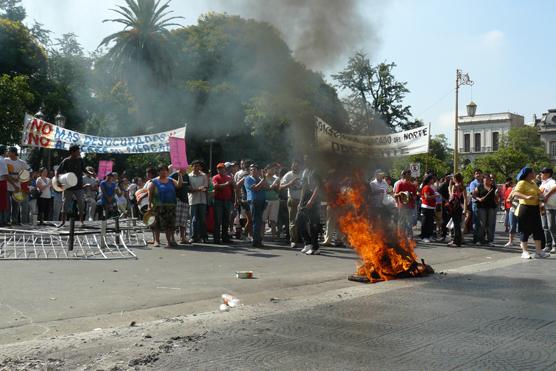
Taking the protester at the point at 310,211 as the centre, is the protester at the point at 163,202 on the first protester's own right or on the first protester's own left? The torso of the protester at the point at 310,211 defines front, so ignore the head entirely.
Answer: on the first protester's own right

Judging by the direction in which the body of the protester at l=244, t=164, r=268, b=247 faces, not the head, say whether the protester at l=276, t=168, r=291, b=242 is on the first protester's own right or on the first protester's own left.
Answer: on the first protester's own left

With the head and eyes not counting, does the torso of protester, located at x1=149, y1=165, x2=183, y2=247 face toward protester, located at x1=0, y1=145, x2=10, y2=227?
no

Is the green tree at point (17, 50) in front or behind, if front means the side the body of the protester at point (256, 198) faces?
behind

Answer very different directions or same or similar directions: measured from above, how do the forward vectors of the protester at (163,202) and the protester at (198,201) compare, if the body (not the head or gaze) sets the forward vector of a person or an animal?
same or similar directions

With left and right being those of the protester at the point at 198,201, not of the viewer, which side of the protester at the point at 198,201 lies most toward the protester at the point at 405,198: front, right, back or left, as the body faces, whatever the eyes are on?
left

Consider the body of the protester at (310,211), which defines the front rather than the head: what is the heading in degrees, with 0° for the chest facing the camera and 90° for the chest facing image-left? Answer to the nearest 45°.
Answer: approximately 45°

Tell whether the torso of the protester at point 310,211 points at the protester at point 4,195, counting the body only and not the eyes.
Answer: no

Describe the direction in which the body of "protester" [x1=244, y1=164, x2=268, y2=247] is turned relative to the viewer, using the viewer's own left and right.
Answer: facing the viewer and to the right of the viewer

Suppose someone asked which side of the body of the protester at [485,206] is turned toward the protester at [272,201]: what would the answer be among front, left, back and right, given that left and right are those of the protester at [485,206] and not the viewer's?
right

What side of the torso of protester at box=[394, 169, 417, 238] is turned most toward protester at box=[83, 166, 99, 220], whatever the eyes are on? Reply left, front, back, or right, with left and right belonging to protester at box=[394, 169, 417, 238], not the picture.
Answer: right

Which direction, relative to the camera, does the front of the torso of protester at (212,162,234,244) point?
toward the camera

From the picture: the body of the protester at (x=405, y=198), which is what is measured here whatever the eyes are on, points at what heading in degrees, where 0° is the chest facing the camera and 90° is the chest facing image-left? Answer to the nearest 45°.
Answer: approximately 0°

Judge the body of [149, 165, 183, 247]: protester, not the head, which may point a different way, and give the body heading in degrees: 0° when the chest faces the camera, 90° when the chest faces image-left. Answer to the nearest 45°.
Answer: approximately 0°

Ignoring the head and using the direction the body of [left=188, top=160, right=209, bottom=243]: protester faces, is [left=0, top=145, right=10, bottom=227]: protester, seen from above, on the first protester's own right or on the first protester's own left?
on the first protester's own right

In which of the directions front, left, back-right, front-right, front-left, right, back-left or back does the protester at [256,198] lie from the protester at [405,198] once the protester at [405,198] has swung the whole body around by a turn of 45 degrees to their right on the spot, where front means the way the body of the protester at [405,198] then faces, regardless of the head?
front

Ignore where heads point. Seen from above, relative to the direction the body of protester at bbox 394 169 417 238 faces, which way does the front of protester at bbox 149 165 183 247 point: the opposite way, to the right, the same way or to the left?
the same way

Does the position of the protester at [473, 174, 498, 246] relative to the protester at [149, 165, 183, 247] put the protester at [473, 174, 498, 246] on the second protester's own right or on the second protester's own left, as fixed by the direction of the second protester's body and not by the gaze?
on the second protester's own left

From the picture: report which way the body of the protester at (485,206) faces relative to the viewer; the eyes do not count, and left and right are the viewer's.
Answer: facing the viewer
